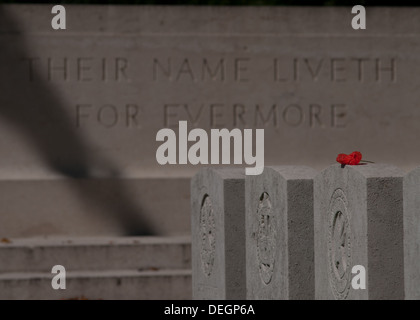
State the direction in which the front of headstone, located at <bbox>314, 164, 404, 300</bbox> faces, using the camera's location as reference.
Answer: facing to the left of the viewer

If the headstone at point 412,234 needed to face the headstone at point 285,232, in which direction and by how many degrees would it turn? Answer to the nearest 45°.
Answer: approximately 45° to its right

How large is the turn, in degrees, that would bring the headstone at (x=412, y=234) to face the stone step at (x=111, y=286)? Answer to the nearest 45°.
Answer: approximately 45° to its right

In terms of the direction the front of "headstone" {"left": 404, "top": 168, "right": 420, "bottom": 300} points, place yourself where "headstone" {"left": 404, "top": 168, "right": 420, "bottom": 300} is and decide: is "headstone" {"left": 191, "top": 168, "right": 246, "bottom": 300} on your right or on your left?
on your right

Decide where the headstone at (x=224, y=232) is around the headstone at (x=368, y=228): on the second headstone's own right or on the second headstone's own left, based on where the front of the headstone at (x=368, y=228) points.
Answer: on the second headstone's own right
